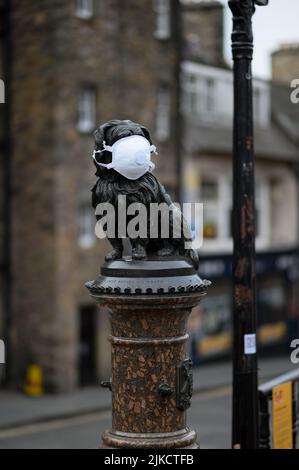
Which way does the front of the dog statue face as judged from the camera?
facing the viewer and to the left of the viewer

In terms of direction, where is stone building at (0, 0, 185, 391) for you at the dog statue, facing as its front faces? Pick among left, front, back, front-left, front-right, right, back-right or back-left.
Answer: back-right

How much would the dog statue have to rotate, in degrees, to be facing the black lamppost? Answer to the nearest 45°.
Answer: approximately 180°

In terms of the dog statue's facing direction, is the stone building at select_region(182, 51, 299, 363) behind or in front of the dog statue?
behind
